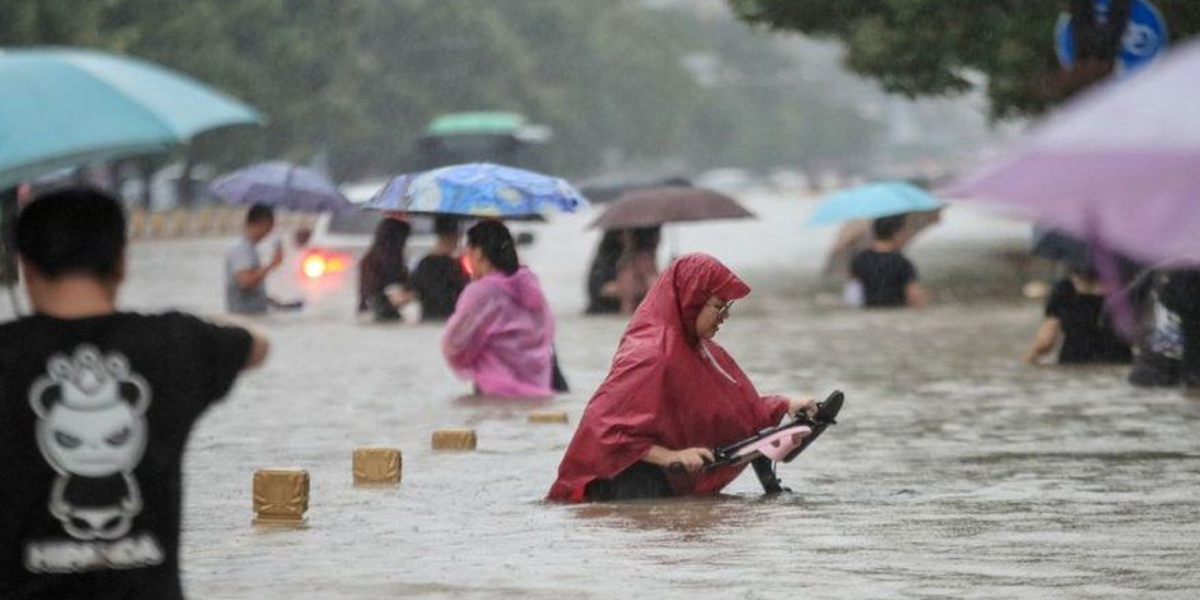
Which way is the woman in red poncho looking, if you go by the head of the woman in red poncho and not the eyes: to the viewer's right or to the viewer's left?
to the viewer's right

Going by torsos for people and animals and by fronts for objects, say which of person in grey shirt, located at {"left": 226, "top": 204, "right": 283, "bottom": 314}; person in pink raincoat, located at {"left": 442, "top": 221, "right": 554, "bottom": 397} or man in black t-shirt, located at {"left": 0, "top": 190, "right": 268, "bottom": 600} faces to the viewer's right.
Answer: person in grey shirt, located at {"left": 226, "top": 204, "right": 283, "bottom": 314}

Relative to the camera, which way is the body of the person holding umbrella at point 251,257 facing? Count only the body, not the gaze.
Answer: to the viewer's right

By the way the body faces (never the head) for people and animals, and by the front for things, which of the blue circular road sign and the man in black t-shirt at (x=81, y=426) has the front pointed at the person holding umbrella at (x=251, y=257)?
the man in black t-shirt

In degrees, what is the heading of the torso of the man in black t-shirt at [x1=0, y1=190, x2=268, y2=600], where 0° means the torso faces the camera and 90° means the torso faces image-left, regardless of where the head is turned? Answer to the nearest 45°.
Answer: approximately 180°

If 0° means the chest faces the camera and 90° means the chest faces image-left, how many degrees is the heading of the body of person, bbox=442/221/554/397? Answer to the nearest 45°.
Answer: approximately 135°

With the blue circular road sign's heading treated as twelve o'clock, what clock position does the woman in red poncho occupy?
The woman in red poncho is roughly at 1 o'clock from the blue circular road sign.

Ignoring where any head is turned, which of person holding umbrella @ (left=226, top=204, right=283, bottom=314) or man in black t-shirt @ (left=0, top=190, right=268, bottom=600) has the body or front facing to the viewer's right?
the person holding umbrella

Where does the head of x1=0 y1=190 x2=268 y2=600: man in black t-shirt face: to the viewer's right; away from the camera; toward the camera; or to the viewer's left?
away from the camera
